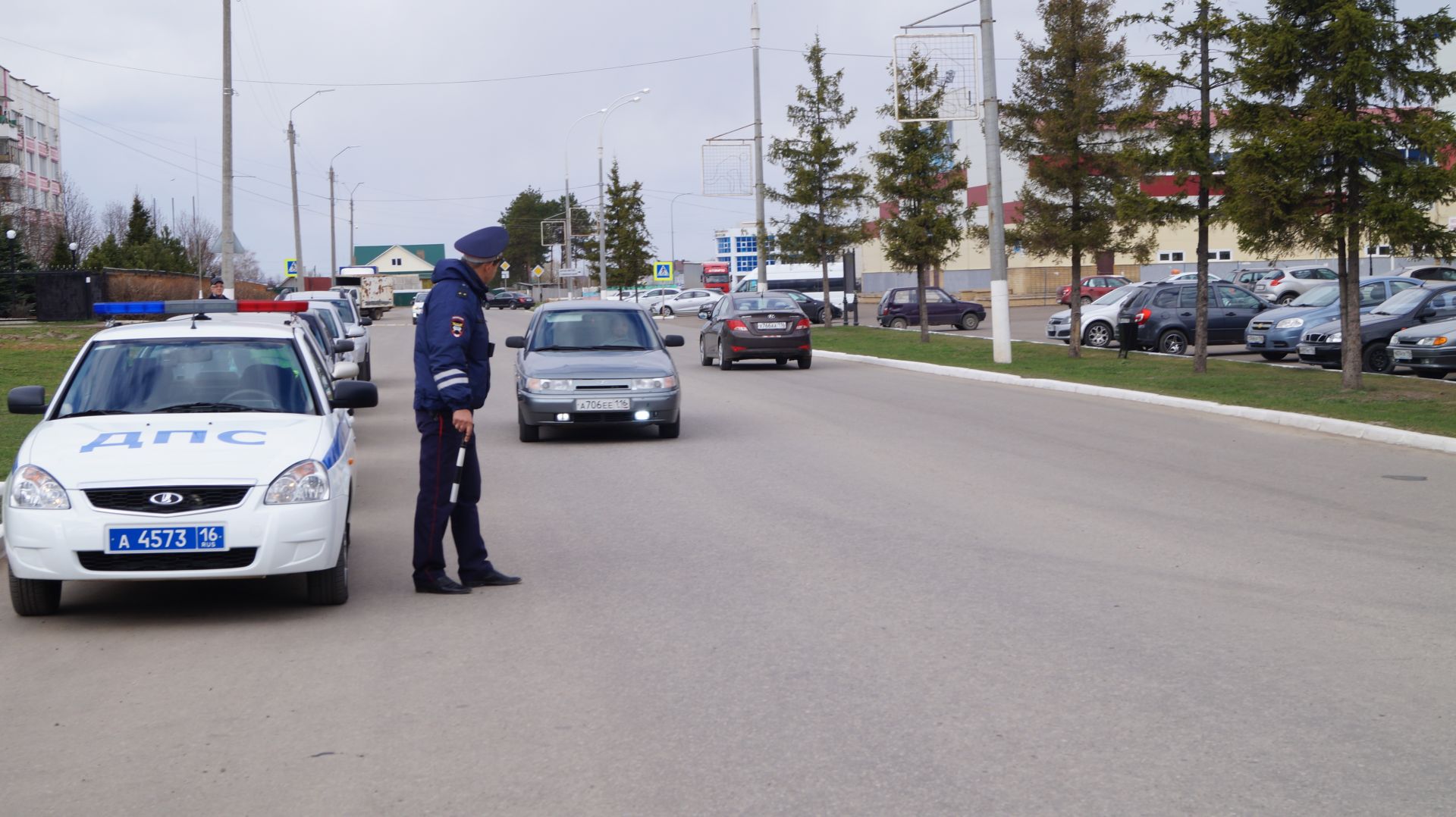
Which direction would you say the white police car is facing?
toward the camera

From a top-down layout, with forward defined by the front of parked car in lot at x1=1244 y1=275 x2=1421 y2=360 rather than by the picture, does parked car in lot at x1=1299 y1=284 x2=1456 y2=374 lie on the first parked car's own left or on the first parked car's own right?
on the first parked car's own left

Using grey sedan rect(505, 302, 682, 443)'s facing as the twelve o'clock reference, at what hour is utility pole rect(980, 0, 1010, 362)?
The utility pole is roughly at 7 o'clock from the grey sedan.

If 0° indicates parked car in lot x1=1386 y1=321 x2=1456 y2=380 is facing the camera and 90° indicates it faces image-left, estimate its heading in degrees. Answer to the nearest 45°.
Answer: approximately 45°

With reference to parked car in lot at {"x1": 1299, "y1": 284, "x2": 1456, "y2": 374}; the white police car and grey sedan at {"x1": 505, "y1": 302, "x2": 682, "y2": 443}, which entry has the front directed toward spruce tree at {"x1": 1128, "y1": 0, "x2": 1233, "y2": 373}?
the parked car in lot

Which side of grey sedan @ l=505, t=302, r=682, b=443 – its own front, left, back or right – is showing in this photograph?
front

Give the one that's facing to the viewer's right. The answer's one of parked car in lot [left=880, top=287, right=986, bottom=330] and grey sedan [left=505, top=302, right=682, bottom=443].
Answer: the parked car in lot

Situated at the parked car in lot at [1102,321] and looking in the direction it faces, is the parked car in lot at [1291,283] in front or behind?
behind

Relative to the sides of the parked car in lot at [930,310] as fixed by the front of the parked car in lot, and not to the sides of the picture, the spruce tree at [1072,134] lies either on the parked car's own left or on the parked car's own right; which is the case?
on the parked car's own right

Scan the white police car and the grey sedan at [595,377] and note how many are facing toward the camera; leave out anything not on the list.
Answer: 2

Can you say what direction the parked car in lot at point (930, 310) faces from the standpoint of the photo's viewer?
facing to the right of the viewer

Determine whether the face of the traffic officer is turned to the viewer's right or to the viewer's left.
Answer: to the viewer's right

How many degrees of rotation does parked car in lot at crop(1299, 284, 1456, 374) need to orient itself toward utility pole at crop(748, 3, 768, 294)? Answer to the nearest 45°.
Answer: approximately 90° to its right

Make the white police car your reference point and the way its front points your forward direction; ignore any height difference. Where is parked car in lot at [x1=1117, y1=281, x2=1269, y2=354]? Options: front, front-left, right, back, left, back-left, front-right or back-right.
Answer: back-left

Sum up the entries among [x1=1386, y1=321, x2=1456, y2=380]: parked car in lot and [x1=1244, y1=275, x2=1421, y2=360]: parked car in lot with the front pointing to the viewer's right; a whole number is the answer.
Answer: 0

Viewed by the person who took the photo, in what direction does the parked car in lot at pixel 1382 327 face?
facing the viewer and to the left of the viewer
